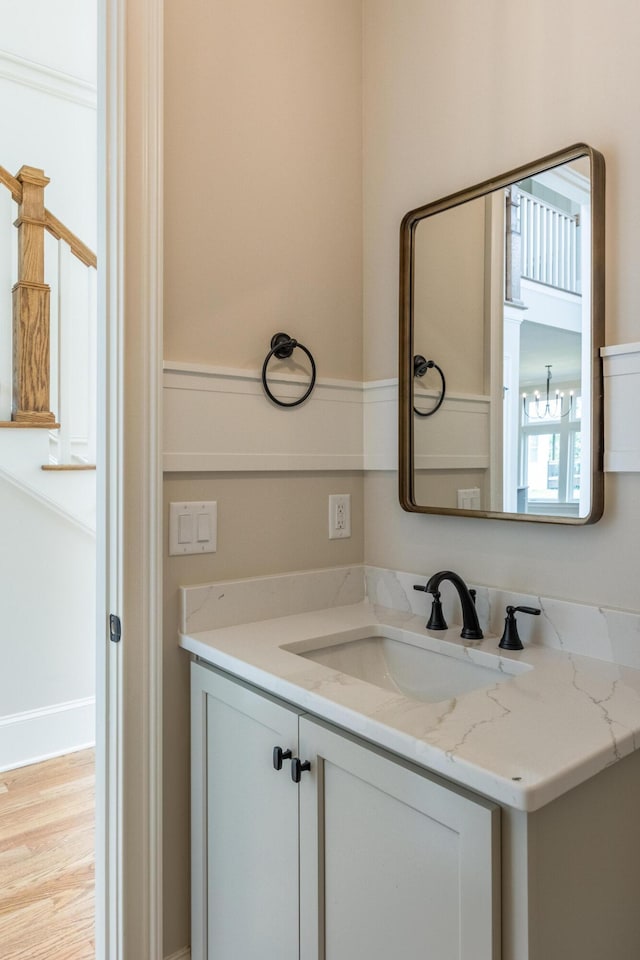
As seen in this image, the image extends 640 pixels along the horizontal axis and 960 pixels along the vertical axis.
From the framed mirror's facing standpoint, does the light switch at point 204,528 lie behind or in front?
in front

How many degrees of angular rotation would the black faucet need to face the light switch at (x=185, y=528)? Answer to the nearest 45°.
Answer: approximately 45° to its right

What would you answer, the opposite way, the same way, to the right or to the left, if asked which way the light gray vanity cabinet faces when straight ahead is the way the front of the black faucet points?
the same way

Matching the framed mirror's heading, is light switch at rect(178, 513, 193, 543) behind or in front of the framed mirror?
in front

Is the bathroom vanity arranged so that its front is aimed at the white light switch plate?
no

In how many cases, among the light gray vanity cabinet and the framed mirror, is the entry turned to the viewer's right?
0

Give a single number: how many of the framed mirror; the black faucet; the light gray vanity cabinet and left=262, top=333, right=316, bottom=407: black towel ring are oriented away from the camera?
0

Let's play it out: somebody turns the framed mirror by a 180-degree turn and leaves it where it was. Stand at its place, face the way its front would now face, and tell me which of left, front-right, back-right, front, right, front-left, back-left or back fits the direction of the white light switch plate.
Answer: back-left

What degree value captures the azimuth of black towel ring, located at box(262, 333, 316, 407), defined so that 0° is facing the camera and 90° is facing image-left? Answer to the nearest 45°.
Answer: approximately 315°

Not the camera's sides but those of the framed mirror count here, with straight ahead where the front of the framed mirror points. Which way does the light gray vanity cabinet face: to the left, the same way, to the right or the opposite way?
the same way

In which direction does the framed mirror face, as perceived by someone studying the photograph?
facing the viewer and to the left of the viewer

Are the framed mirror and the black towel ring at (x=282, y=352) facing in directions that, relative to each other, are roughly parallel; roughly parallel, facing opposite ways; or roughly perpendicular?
roughly perpendicular

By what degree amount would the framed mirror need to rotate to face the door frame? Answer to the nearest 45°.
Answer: approximately 45° to its right

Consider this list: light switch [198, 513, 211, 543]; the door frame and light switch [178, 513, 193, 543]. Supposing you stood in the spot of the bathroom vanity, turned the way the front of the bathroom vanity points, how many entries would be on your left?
0

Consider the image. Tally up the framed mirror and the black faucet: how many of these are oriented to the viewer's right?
0
